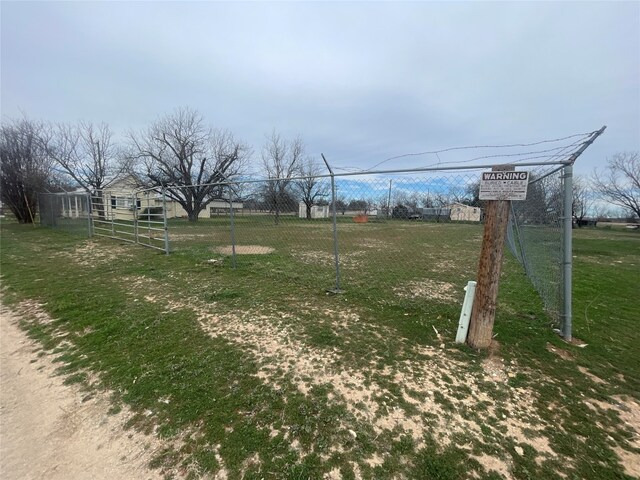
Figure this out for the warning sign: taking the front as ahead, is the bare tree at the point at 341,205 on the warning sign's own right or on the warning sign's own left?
on the warning sign's own right

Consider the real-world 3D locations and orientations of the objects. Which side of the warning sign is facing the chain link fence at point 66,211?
right

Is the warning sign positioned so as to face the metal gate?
no

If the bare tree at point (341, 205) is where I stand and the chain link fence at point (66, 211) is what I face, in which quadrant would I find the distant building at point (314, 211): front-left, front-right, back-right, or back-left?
front-right

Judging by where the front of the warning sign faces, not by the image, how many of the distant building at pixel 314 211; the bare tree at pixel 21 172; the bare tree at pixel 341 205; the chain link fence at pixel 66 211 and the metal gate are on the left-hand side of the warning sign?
0

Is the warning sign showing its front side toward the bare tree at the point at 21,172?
no

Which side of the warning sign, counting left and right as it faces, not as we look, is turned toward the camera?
front

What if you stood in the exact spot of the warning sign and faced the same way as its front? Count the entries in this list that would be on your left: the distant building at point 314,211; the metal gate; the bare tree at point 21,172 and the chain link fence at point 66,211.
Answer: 0

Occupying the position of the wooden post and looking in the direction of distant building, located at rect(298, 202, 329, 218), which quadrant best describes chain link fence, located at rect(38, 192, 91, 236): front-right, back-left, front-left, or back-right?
front-left

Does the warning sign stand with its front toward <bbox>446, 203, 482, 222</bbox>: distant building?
no
